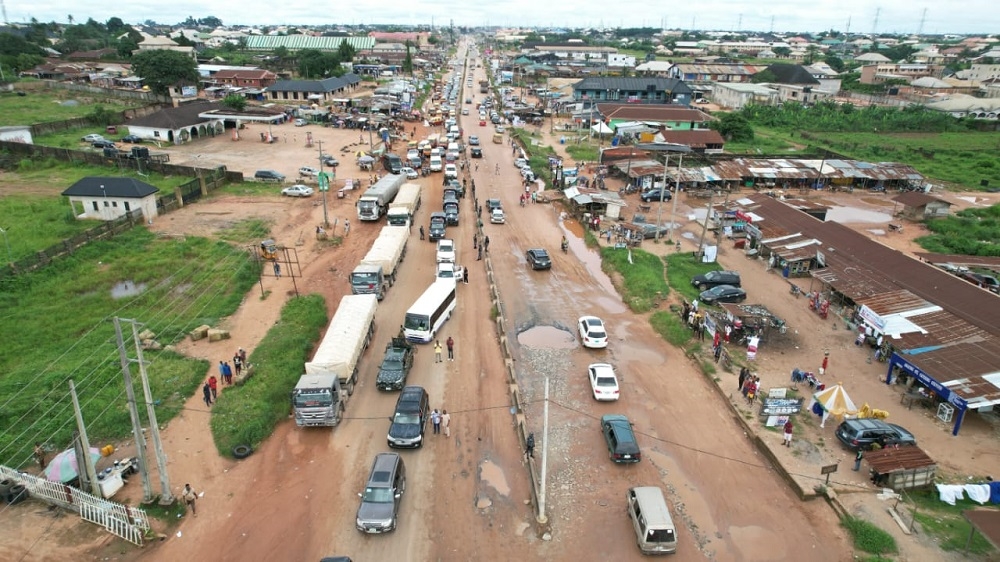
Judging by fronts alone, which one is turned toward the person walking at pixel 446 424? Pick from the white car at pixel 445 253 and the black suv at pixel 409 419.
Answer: the white car

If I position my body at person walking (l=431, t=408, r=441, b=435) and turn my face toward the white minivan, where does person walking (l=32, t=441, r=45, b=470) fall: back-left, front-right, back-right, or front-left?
back-right

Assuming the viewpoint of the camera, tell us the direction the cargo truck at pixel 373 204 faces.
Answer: facing the viewer and to the left of the viewer

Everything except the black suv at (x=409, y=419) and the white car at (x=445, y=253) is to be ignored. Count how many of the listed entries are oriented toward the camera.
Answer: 2

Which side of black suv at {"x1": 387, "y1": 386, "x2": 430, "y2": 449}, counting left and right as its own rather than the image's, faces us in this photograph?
front

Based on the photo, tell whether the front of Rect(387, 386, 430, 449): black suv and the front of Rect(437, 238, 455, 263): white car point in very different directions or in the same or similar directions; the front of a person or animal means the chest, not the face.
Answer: same or similar directions

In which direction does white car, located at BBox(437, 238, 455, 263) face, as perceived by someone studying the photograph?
facing the viewer

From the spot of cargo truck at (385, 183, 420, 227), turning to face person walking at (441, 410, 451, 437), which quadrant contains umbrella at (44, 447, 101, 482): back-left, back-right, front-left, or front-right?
front-right

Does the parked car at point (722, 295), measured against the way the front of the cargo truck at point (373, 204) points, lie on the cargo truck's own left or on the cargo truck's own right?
on the cargo truck's own left

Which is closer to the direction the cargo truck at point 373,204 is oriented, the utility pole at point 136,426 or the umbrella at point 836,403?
the utility pole

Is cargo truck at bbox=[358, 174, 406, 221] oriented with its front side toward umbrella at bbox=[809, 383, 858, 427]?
no

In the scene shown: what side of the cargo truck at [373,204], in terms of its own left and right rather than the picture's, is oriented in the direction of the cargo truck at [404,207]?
left

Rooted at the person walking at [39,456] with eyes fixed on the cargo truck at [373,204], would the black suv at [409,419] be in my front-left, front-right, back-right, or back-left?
front-right

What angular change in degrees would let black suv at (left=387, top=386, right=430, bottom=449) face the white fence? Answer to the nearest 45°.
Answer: approximately 90° to its right

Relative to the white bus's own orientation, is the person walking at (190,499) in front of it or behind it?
in front

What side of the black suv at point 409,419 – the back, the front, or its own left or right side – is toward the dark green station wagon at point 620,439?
left

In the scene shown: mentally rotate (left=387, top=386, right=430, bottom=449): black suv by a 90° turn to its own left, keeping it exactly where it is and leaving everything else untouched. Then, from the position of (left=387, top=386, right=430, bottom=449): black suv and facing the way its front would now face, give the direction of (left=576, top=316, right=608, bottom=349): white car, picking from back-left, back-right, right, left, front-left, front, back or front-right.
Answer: front-left
